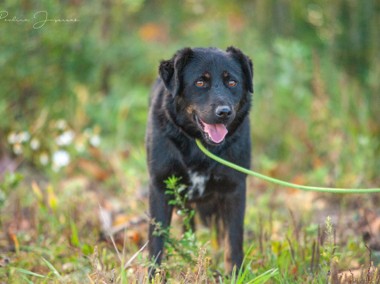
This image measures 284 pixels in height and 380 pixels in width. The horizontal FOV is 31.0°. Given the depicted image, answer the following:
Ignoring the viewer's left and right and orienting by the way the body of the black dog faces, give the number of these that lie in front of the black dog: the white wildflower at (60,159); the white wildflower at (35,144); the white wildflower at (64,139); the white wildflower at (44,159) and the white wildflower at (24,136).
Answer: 0

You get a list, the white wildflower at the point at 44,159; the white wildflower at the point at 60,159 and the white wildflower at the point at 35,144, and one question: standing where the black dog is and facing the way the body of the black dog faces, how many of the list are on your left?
0

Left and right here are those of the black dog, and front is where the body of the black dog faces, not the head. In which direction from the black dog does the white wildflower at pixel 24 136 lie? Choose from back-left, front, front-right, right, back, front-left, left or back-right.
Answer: back-right

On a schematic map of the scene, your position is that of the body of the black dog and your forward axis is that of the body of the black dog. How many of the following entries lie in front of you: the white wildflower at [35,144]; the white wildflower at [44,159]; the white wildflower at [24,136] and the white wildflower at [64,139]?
0

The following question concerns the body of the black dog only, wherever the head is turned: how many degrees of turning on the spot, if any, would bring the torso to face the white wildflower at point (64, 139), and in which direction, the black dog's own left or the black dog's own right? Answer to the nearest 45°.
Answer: approximately 135° to the black dog's own right

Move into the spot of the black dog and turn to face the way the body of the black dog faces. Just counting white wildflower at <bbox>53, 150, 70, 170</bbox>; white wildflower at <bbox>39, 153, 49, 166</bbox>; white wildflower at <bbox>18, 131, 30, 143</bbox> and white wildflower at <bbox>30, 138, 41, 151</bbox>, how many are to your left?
0

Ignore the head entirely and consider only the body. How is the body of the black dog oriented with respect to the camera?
toward the camera

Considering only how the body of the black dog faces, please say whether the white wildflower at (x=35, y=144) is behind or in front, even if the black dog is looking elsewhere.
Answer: behind

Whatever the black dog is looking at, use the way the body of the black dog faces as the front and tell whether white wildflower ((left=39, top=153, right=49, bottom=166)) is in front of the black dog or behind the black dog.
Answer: behind

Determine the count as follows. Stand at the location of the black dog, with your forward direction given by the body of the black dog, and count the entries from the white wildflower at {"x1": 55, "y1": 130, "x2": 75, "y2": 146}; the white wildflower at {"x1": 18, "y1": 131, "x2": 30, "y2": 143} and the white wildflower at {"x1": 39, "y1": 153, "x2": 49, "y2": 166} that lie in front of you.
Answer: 0

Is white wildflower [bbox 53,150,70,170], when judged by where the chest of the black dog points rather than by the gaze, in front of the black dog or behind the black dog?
behind
